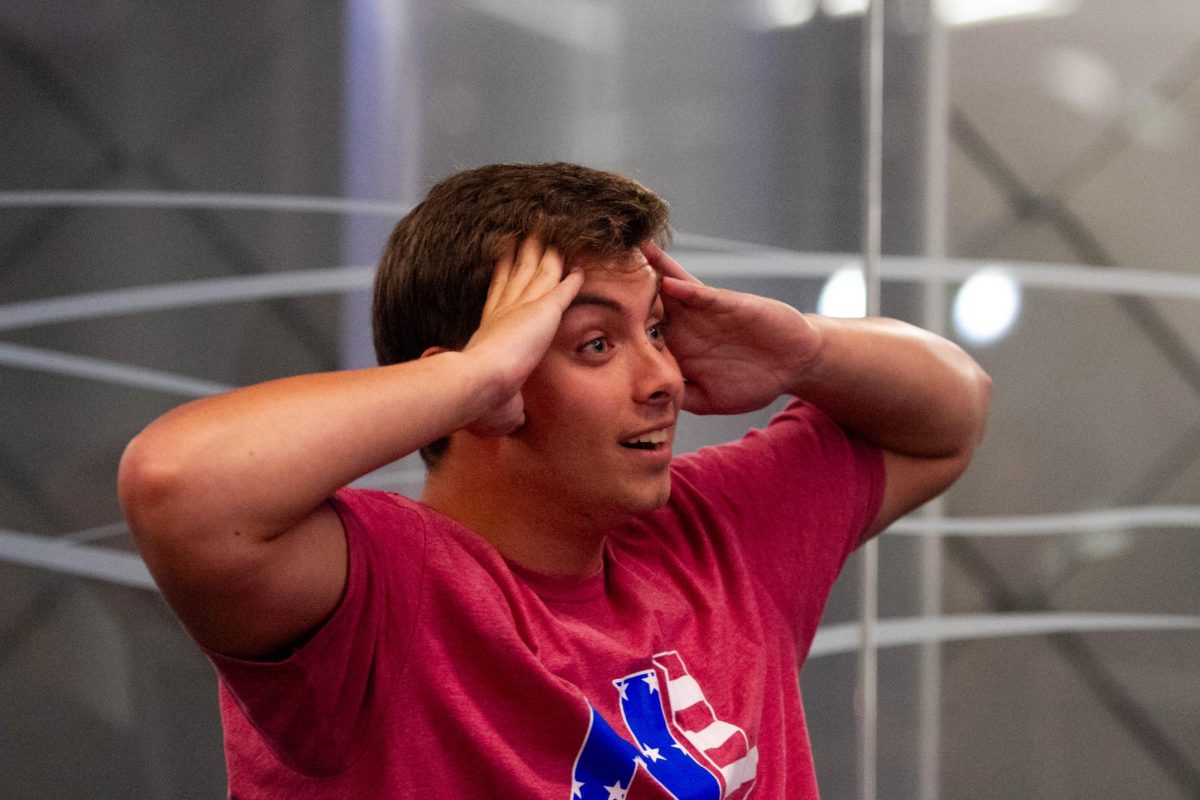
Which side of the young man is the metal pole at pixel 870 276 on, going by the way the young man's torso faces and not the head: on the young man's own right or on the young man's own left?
on the young man's own left

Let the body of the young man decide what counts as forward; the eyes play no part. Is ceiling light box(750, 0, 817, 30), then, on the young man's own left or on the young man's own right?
on the young man's own left

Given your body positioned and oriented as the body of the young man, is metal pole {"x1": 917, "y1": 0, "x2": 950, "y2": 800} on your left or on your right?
on your left

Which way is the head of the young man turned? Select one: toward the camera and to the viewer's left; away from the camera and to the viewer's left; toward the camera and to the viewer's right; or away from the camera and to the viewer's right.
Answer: toward the camera and to the viewer's right

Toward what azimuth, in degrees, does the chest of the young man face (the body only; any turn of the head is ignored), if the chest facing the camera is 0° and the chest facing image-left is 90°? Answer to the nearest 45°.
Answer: approximately 315°

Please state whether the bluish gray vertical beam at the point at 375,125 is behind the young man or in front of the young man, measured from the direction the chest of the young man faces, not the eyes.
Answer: behind
